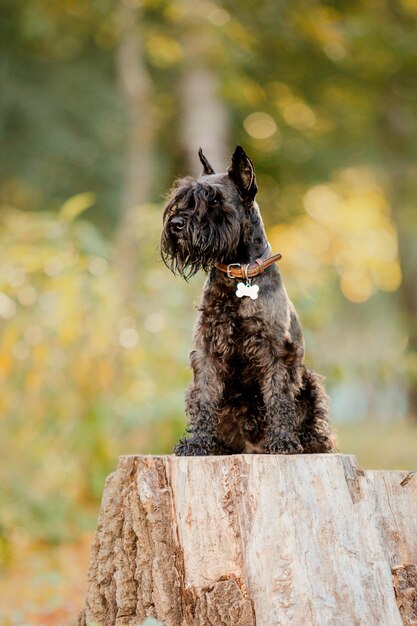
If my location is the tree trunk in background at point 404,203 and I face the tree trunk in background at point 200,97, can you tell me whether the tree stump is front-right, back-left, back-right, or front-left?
front-left

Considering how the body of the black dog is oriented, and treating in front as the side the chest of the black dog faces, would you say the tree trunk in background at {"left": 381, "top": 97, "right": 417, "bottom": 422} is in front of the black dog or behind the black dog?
behind

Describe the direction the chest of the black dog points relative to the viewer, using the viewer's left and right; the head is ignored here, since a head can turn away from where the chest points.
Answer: facing the viewer and to the left of the viewer
